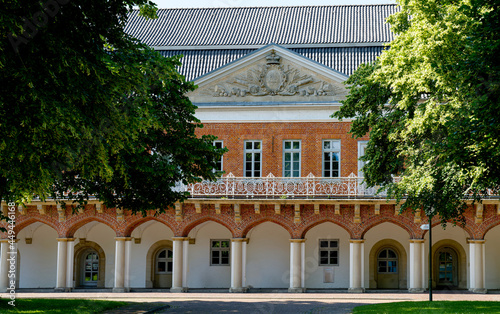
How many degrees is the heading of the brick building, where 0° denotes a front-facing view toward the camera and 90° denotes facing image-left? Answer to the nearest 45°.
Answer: approximately 0°

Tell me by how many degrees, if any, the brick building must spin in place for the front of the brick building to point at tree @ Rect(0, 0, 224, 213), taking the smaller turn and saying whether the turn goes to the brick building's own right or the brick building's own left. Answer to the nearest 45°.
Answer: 0° — it already faces it

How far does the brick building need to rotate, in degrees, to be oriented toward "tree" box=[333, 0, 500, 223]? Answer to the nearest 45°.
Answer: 0° — it already faces it
